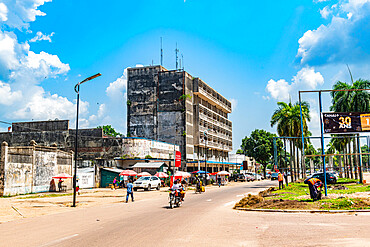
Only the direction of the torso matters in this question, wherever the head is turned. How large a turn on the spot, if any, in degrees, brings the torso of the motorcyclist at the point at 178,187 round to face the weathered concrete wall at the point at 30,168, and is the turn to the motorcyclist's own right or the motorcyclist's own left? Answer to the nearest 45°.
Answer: approximately 90° to the motorcyclist's own right

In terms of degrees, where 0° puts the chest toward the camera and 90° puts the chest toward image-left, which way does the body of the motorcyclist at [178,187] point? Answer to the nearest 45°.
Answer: approximately 45°

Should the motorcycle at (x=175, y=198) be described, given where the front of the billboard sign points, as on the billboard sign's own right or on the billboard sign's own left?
on the billboard sign's own right

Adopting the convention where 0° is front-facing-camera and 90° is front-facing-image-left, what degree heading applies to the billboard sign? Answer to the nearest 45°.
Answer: approximately 0°
